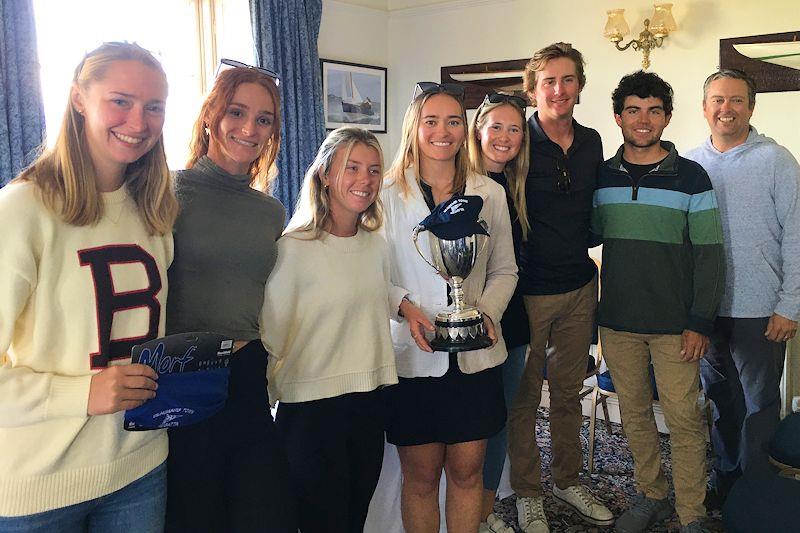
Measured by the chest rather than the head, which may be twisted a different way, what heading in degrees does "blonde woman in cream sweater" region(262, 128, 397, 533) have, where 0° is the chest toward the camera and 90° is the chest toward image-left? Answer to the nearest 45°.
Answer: approximately 315°

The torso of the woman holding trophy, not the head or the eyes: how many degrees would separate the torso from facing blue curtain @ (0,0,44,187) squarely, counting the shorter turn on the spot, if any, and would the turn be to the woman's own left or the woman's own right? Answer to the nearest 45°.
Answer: approximately 135° to the woman's own right

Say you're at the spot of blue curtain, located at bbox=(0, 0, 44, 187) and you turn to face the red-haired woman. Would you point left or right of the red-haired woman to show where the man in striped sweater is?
left

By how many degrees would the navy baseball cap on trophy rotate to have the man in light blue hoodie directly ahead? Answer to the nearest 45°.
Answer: approximately 135° to its left

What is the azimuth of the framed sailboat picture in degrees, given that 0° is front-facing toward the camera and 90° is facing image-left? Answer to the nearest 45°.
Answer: approximately 315°

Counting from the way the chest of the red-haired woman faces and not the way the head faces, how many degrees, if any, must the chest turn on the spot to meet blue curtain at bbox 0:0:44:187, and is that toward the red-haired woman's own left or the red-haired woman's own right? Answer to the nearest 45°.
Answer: approximately 180°

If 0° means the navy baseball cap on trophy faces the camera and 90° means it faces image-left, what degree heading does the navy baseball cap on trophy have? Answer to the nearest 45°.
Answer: approximately 0°

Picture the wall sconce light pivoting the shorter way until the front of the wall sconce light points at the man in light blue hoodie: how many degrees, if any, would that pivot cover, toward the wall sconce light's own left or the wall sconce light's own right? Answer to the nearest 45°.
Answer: approximately 45° to the wall sconce light's own left

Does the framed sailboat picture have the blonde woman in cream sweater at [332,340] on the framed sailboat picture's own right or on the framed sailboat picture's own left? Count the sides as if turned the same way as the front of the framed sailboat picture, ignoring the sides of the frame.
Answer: on the framed sailboat picture's own right
